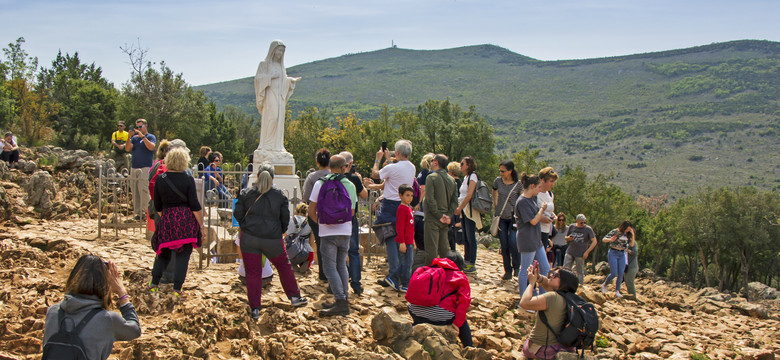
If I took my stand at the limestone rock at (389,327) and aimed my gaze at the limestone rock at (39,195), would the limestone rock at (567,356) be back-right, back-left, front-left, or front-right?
back-right

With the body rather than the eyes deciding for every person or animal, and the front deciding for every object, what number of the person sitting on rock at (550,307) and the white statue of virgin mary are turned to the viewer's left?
1

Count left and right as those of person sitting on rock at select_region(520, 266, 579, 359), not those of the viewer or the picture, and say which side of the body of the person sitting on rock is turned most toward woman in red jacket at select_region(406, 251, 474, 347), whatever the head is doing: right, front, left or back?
front

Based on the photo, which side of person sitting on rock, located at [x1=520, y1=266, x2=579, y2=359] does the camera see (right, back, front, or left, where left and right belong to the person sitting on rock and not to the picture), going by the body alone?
left

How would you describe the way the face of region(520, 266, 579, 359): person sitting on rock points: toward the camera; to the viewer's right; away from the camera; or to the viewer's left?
to the viewer's left

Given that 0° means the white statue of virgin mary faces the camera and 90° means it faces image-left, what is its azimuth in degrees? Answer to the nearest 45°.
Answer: approximately 315°

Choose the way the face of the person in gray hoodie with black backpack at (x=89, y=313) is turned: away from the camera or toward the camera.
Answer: away from the camera

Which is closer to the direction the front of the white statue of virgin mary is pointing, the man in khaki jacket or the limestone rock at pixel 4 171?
the man in khaki jacket

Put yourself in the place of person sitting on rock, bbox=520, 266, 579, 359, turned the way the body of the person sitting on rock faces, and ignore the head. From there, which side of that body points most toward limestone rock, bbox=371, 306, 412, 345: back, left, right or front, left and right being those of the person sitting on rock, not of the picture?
front

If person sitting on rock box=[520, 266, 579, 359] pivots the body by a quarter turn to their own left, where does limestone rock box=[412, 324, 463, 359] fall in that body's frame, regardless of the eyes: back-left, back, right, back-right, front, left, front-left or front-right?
right

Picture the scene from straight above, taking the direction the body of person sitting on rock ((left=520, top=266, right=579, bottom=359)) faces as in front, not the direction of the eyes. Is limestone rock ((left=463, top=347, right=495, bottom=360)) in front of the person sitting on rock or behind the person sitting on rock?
in front

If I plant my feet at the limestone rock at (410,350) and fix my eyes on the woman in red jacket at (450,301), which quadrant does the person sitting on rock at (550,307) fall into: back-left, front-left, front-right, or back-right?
front-right

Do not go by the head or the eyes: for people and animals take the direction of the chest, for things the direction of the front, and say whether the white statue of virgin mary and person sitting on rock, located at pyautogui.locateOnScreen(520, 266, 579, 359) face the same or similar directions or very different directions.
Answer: very different directions

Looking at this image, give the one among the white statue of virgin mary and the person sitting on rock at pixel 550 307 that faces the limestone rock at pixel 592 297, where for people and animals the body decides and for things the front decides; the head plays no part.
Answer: the white statue of virgin mary

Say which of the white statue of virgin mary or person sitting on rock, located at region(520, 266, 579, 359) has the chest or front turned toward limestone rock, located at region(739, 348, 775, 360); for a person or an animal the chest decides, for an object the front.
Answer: the white statue of virgin mary

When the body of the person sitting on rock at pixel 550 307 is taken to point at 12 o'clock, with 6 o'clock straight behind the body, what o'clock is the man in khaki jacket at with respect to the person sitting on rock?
The man in khaki jacket is roughly at 2 o'clock from the person sitting on rock.

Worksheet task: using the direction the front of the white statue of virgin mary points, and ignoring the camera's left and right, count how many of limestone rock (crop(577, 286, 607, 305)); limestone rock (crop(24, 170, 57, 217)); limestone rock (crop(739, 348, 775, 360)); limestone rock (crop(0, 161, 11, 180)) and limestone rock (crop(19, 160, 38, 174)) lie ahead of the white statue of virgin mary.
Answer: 2
